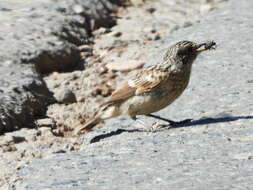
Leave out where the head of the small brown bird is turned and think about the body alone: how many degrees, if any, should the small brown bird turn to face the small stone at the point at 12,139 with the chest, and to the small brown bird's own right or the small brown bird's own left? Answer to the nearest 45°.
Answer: approximately 180°

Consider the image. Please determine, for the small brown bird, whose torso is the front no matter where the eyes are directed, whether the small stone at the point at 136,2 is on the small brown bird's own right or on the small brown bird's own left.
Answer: on the small brown bird's own left

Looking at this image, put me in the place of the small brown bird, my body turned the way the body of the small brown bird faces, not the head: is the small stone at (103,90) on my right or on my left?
on my left

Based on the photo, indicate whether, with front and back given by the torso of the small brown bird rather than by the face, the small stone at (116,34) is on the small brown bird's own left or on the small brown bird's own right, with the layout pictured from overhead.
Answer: on the small brown bird's own left

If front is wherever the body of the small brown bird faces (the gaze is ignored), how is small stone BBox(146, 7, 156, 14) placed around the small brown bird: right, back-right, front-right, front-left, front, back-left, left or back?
left

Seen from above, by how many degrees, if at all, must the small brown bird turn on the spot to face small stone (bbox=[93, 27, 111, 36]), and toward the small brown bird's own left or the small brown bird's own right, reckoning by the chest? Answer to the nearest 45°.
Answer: approximately 90° to the small brown bird's own left

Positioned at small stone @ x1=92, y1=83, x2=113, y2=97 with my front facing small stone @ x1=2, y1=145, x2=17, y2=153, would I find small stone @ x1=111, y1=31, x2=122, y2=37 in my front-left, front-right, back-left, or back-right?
back-right

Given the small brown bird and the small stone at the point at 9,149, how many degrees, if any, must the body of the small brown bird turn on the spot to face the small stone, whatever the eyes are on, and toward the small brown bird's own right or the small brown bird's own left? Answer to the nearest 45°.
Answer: approximately 180°

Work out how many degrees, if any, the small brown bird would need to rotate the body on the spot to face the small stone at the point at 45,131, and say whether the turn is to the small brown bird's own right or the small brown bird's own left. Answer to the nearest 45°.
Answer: approximately 180°

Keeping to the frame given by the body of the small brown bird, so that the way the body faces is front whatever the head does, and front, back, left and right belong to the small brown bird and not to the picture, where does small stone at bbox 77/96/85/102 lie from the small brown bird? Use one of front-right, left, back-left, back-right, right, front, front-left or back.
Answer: back-left

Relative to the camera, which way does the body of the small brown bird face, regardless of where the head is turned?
to the viewer's right
